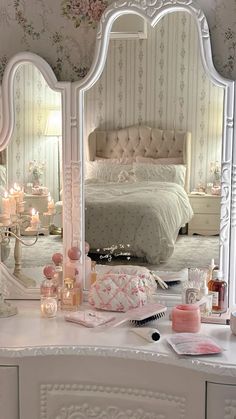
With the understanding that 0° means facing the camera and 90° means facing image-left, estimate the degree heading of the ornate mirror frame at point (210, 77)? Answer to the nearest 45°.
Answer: approximately 0°
